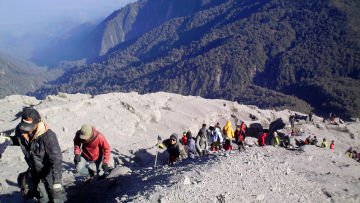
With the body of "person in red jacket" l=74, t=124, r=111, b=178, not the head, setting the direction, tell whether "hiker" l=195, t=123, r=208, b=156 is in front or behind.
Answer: behind

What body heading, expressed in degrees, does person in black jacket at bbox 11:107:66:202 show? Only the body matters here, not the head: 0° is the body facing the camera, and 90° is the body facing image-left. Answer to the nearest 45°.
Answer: approximately 45°

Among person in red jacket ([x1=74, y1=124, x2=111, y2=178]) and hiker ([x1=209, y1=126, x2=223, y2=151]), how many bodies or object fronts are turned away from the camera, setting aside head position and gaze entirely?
0

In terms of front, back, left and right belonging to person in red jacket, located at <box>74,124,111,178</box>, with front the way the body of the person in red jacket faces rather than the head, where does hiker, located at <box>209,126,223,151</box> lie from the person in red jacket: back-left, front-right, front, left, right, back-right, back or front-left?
back

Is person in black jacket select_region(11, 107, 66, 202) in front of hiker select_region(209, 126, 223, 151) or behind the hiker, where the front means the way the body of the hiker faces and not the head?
in front

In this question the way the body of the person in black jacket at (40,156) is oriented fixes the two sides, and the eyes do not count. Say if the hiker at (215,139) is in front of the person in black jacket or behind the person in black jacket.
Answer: behind

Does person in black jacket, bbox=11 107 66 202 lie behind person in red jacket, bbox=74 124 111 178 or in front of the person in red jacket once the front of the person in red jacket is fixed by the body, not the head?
in front

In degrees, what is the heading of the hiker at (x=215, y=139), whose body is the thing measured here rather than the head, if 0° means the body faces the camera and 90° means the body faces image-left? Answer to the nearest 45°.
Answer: approximately 45°

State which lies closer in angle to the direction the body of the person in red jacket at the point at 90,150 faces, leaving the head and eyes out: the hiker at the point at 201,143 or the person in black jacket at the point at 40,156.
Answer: the person in black jacket

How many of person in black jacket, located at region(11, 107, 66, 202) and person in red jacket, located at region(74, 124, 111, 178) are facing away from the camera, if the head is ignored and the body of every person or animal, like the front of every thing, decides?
0

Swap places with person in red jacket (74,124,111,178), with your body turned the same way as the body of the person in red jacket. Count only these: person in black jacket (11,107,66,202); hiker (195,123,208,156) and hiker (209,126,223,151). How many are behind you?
2
